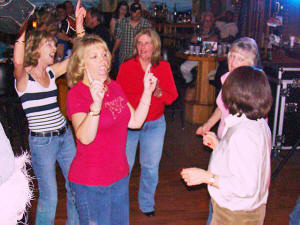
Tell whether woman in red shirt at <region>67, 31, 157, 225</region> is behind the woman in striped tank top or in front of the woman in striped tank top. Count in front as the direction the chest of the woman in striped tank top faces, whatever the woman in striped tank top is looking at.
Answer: in front

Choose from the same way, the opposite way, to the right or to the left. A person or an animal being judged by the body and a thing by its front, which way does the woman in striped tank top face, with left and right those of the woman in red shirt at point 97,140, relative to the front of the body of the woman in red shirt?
the same way

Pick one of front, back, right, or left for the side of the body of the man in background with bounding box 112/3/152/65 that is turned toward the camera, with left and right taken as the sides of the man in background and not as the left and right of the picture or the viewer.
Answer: front

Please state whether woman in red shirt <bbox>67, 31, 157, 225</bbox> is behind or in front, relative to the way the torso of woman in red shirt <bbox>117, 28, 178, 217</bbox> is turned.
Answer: in front

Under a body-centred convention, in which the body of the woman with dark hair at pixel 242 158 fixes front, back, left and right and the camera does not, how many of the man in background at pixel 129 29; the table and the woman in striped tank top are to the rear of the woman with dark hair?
0

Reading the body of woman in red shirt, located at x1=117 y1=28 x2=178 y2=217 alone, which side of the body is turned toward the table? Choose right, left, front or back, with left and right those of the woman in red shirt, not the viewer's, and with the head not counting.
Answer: back

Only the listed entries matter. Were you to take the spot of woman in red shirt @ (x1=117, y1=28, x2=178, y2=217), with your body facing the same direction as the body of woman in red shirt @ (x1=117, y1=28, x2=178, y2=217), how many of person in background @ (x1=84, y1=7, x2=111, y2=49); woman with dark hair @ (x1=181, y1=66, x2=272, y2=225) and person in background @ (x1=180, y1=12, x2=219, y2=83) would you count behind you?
2

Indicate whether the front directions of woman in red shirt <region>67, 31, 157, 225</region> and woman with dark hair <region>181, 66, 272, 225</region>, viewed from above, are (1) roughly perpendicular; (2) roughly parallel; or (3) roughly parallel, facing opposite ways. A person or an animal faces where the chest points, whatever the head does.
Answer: roughly parallel, facing opposite ways

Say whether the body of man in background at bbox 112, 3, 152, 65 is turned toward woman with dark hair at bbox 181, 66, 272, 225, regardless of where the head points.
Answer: yes

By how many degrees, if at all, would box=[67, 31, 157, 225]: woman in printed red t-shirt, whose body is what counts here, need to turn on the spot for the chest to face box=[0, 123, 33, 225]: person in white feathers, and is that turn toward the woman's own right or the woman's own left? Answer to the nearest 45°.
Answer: approximately 90° to the woman's own right

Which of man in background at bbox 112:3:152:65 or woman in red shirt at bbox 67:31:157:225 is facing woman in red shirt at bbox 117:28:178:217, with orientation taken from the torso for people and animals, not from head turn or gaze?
the man in background

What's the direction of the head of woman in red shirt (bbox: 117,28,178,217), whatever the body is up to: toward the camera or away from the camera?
toward the camera

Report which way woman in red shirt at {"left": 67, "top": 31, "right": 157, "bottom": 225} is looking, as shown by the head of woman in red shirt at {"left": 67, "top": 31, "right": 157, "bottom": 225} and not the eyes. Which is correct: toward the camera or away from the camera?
toward the camera

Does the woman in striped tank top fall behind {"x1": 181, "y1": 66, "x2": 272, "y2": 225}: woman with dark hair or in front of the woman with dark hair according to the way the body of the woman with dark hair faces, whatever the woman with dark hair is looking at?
in front

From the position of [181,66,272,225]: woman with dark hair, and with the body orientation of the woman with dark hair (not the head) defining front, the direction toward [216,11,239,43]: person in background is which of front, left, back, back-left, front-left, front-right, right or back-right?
front-right

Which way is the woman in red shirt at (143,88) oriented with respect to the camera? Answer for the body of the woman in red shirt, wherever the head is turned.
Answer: toward the camera

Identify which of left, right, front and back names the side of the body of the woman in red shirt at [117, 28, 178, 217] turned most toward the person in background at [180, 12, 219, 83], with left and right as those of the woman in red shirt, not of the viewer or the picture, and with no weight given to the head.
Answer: back

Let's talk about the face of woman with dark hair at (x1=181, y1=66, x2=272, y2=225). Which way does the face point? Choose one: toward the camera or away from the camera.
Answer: away from the camera

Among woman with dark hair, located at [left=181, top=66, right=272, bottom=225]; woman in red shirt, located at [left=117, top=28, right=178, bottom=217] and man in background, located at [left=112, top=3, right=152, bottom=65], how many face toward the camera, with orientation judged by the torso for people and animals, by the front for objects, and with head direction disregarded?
2

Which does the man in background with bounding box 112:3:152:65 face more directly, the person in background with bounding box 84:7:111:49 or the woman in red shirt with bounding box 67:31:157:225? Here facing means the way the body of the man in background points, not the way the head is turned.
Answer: the woman in red shirt

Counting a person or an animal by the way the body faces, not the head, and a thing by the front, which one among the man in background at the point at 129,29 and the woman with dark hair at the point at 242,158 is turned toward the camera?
the man in background

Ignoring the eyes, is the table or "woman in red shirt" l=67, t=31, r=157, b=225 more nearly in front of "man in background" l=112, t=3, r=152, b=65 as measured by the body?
the woman in red shirt
